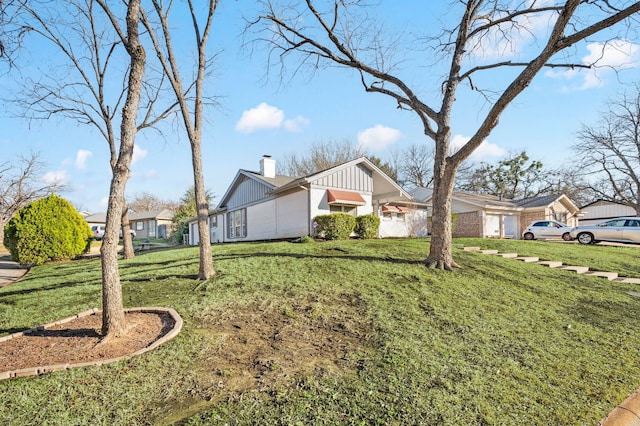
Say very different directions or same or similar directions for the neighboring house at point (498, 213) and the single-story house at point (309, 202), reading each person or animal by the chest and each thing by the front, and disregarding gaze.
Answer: same or similar directions

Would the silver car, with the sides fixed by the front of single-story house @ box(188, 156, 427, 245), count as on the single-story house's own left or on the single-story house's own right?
on the single-story house's own left

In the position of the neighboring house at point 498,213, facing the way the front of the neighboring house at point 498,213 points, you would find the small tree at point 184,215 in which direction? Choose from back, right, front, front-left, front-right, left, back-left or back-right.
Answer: back-right

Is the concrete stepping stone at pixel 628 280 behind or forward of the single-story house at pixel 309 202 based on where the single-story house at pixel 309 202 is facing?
forward

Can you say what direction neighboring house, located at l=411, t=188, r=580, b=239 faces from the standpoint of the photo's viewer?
facing the viewer and to the right of the viewer

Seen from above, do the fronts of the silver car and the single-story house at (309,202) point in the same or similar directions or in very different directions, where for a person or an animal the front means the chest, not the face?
very different directions

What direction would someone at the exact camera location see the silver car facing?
facing to the left of the viewer

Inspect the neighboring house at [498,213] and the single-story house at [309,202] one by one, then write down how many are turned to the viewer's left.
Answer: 0

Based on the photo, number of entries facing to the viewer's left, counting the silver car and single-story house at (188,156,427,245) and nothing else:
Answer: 1

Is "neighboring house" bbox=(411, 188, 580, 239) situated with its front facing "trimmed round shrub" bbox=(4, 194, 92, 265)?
no

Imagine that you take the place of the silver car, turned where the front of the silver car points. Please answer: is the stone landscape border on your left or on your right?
on your left
